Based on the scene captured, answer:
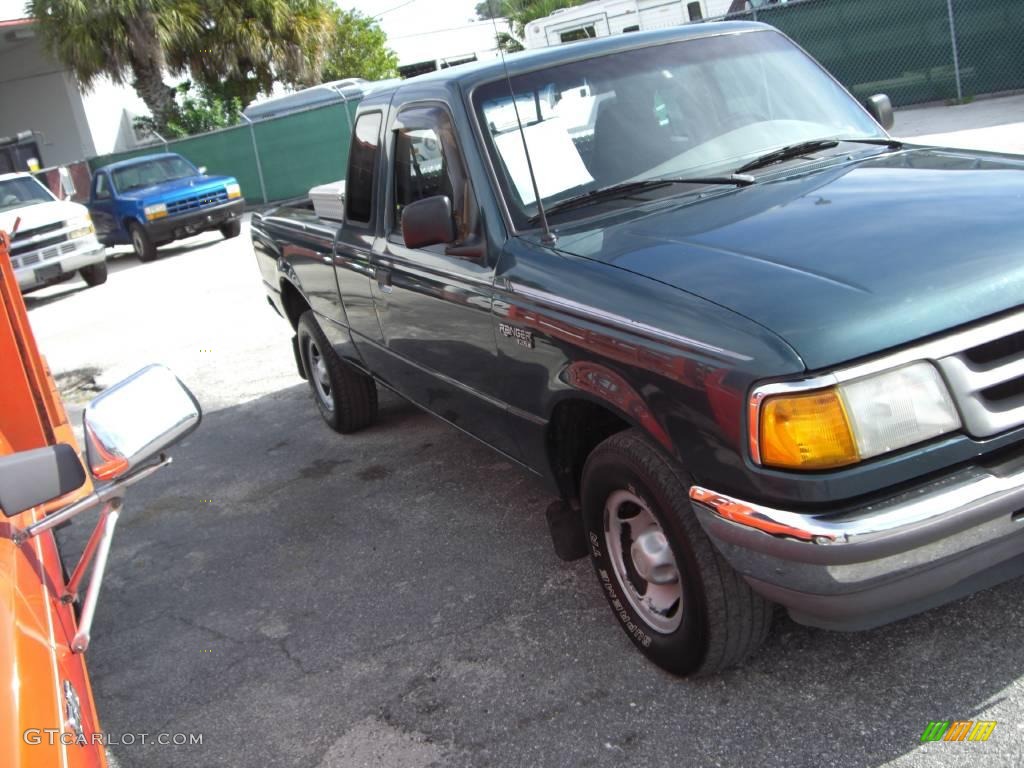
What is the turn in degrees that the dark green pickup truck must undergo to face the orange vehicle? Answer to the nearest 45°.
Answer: approximately 90° to its right

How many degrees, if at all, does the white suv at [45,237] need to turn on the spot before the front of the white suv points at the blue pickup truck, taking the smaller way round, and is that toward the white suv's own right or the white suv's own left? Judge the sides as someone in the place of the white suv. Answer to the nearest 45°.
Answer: approximately 90° to the white suv's own left

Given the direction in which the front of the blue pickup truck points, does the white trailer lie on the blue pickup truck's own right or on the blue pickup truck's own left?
on the blue pickup truck's own left

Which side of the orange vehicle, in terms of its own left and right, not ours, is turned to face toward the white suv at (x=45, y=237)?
back

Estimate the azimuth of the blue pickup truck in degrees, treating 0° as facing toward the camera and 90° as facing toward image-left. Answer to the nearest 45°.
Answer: approximately 315°

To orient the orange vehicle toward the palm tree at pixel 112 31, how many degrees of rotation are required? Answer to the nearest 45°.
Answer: approximately 180°

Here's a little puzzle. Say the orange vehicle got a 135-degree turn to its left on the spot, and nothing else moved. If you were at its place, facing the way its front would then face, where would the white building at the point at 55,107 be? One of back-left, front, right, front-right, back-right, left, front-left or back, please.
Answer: front-left
